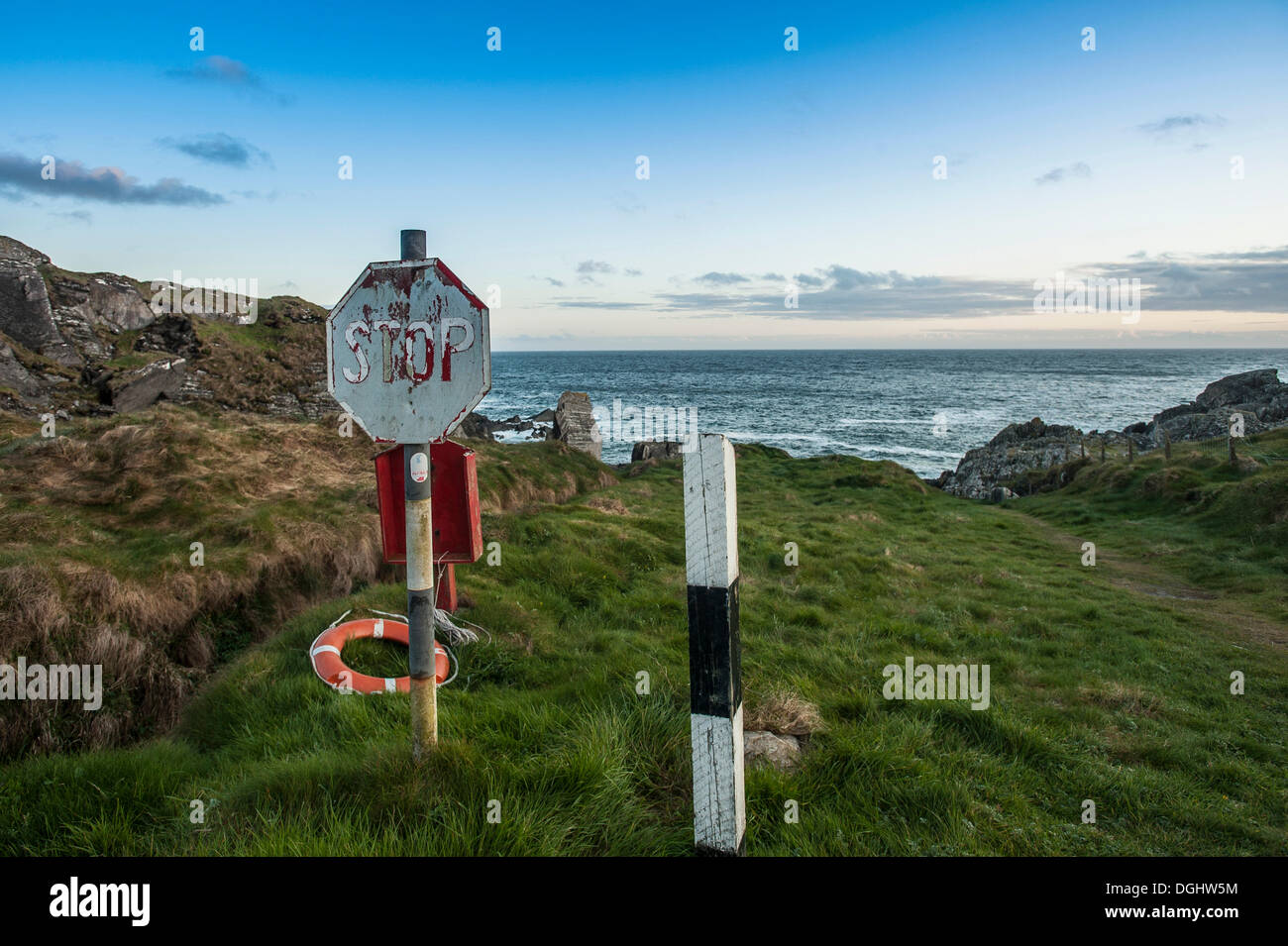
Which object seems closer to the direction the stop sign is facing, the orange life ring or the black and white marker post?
the black and white marker post

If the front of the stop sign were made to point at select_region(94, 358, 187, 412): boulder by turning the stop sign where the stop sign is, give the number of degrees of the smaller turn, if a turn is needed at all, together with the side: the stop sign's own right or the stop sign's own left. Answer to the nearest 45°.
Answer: approximately 180°

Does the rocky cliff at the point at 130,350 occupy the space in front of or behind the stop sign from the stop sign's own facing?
behind

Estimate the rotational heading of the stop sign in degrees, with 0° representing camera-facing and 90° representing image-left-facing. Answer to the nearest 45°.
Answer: approximately 0°

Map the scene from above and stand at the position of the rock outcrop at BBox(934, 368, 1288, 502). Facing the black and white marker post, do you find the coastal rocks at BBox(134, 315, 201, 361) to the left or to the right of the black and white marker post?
right

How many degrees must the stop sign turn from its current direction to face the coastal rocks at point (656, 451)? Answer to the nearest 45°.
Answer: approximately 180°

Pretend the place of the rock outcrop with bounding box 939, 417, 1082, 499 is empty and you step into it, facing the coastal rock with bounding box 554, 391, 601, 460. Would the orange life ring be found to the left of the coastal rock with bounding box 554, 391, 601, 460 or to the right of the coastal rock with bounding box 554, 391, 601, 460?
left

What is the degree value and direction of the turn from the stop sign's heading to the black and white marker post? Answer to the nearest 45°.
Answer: approximately 45° to its left

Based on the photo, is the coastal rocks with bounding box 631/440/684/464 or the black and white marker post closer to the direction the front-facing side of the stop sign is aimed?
the black and white marker post

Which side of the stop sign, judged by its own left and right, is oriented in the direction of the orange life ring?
back
